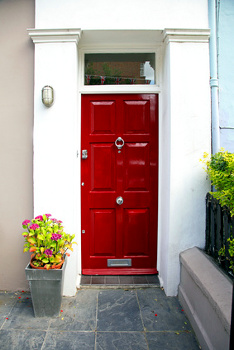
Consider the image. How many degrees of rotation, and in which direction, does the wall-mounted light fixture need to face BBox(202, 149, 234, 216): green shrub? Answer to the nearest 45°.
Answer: approximately 45° to its left

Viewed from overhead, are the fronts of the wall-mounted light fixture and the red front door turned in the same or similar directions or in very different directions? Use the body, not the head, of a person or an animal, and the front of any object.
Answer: same or similar directions

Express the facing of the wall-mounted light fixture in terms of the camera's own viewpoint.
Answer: facing the viewer

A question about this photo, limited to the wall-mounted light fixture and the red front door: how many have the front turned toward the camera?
2

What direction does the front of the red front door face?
toward the camera

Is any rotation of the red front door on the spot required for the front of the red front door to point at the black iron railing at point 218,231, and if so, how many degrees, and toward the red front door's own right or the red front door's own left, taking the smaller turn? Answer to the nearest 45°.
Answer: approximately 45° to the red front door's own left

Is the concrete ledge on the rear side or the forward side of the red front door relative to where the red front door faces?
on the forward side
